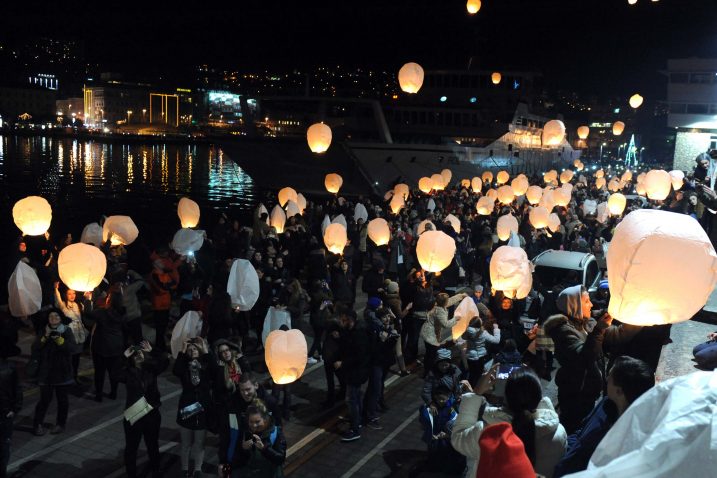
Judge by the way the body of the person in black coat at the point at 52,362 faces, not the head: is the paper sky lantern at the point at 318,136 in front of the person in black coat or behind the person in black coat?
behind

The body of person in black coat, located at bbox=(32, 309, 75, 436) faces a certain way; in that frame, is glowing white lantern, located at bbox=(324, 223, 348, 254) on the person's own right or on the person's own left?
on the person's own left

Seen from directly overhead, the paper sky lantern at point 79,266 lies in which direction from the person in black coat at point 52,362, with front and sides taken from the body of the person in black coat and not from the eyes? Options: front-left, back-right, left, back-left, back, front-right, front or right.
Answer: back

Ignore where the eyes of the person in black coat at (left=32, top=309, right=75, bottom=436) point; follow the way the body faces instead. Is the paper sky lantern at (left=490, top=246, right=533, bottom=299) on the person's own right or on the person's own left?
on the person's own left

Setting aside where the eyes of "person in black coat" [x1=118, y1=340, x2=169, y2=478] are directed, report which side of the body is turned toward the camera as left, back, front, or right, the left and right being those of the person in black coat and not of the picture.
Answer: front

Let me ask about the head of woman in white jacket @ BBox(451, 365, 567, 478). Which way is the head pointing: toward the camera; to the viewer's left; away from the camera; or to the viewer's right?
away from the camera

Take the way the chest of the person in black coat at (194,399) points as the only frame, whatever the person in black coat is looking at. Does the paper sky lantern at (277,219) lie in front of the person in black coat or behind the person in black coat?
behind

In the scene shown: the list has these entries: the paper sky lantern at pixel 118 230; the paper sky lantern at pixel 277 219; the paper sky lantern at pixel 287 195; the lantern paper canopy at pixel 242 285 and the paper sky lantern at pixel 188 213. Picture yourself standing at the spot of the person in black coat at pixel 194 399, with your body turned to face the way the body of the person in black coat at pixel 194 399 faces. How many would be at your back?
5

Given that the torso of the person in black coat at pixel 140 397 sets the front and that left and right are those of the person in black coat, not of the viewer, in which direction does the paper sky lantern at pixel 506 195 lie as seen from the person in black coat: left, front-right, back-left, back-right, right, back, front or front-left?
back-left

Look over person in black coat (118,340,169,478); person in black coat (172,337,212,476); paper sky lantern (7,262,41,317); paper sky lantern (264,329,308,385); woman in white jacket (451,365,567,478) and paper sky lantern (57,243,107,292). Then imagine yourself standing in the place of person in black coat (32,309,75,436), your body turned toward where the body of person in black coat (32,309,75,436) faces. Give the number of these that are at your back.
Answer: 2

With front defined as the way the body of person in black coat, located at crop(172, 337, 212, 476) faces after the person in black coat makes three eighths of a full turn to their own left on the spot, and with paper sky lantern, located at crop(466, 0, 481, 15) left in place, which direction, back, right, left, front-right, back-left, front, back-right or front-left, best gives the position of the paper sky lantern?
front

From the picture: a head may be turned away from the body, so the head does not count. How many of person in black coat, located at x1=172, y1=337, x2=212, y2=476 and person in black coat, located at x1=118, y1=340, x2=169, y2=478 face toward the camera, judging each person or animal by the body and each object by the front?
2

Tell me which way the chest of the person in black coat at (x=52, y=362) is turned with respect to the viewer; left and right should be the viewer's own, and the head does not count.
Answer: facing the viewer

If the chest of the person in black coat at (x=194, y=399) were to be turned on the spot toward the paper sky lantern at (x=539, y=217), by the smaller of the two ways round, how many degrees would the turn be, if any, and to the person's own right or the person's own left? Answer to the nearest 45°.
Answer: approximately 135° to the person's own left
